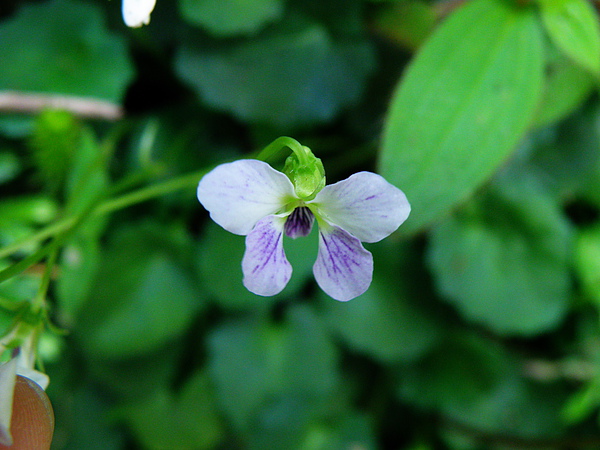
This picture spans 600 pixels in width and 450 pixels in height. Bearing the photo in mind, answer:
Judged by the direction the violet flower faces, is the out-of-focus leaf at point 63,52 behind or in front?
behind

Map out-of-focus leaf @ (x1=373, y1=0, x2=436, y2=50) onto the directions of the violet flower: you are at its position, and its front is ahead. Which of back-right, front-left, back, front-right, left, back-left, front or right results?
back

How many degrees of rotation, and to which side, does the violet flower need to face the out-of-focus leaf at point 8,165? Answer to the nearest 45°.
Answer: approximately 135° to its right

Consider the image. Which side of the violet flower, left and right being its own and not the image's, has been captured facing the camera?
front
